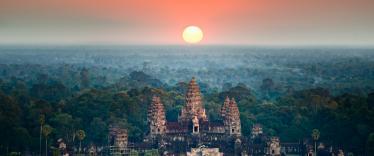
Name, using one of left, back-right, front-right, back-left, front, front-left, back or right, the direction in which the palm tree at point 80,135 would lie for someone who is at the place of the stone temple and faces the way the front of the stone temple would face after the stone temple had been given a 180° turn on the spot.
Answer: left

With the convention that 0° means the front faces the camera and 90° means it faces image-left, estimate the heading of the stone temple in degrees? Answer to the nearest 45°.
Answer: approximately 0°
